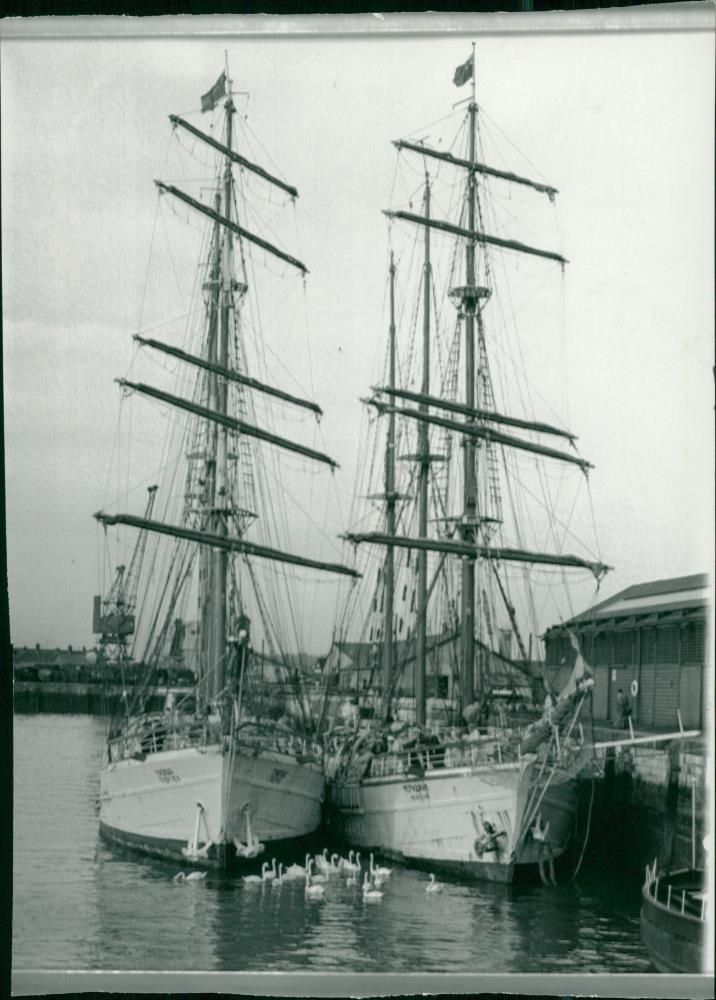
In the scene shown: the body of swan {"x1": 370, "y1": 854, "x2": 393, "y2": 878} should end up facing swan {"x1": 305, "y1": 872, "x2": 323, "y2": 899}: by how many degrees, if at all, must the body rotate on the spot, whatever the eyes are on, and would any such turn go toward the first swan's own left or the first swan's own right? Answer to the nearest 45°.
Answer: approximately 45° to the first swan's own left

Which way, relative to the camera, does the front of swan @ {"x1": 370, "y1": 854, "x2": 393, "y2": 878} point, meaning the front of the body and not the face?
to the viewer's left

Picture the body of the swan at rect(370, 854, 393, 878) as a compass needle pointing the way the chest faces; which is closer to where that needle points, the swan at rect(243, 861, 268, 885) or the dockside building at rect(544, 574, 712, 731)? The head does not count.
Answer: the swan

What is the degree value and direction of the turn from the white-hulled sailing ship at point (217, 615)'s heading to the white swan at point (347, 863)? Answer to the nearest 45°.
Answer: approximately 45° to its left
